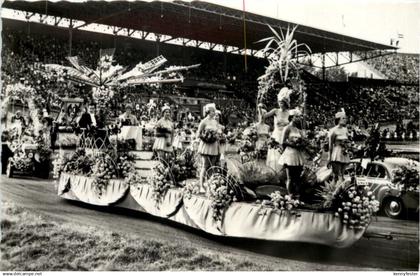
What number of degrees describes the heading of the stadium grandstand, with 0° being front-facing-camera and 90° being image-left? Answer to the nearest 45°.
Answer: approximately 315°

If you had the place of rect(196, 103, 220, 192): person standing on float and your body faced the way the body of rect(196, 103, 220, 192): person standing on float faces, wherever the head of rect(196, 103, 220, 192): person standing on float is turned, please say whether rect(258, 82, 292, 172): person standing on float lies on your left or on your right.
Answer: on your left

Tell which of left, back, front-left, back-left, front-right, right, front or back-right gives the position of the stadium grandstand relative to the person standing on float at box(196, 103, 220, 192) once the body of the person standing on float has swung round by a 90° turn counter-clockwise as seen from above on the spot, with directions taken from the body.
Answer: front-left

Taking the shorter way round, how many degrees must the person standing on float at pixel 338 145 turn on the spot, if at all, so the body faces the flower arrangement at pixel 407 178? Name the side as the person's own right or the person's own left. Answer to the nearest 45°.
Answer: approximately 90° to the person's own left

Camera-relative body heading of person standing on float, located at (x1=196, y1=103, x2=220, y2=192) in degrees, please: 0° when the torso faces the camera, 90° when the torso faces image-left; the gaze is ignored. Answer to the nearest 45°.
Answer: approximately 315°

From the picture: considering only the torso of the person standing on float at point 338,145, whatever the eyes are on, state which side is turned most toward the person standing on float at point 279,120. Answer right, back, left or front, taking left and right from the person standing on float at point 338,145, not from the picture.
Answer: right

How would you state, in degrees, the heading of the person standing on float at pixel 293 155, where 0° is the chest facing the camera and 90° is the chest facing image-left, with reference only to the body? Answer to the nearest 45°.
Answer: approximately 315°
